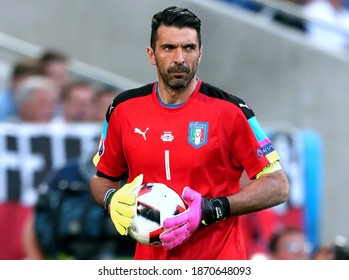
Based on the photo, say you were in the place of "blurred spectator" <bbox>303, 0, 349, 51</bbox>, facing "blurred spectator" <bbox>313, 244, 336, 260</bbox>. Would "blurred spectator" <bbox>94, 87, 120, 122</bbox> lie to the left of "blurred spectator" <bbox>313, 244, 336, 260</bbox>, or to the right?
right

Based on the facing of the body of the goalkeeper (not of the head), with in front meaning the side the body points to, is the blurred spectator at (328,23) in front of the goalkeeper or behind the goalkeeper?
behind

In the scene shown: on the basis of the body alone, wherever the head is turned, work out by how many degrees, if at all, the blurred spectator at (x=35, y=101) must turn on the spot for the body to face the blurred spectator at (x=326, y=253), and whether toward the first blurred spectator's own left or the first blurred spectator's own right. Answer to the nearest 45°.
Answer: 0° — they already face them

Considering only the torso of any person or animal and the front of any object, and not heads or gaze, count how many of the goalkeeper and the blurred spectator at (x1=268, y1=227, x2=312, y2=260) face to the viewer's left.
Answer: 0

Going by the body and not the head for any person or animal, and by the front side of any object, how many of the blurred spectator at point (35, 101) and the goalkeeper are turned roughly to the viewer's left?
0

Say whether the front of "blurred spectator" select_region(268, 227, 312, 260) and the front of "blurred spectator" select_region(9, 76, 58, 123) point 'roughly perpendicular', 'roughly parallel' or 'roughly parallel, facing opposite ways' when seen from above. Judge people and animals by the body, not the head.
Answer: roughly parallel

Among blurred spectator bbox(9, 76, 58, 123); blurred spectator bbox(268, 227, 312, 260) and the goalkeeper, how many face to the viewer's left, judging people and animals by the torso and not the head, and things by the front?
0

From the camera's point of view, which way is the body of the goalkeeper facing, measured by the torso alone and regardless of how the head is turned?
toward the camera

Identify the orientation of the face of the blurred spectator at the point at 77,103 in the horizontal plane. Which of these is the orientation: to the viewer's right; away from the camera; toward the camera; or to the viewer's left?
toward the camera

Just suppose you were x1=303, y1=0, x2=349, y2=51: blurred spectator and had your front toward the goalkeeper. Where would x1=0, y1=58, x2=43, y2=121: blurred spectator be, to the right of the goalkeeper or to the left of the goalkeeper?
right

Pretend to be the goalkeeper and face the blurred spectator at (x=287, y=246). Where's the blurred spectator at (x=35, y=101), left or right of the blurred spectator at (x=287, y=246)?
left
